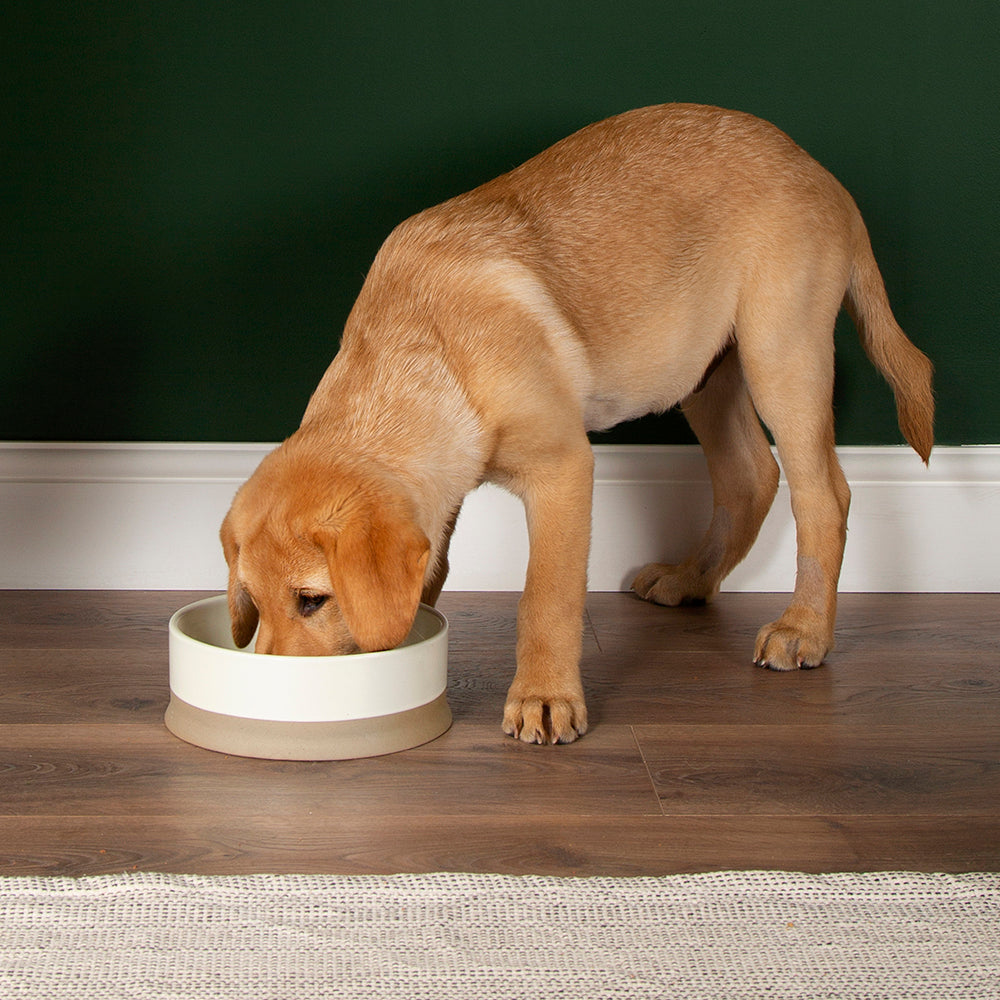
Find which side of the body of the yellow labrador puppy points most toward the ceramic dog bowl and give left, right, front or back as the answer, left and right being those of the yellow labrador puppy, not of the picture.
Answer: front

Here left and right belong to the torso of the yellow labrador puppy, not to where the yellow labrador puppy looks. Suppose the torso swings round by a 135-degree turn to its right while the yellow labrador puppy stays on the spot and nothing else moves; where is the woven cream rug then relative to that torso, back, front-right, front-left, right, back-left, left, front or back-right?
back

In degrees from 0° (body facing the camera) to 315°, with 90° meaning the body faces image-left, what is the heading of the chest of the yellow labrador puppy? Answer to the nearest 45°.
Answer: approximately 45°
